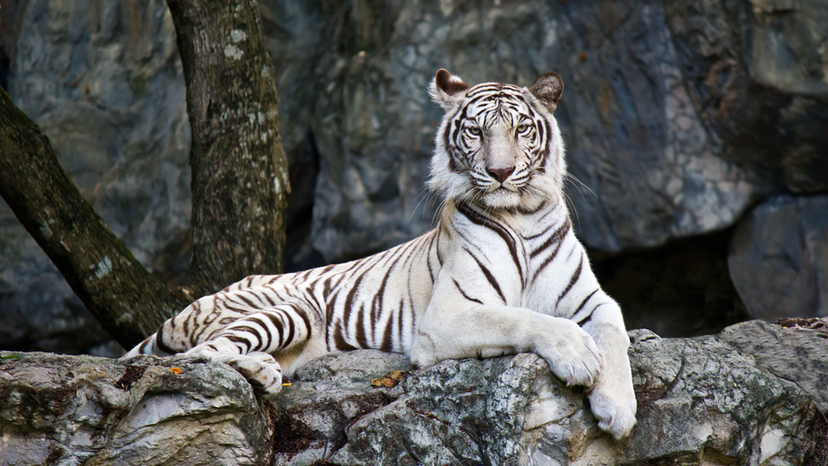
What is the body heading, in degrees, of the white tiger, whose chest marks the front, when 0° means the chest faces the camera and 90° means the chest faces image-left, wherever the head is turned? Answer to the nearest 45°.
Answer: approximately 315°

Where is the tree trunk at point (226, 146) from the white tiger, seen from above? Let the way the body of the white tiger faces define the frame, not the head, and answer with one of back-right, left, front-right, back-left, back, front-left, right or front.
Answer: back
